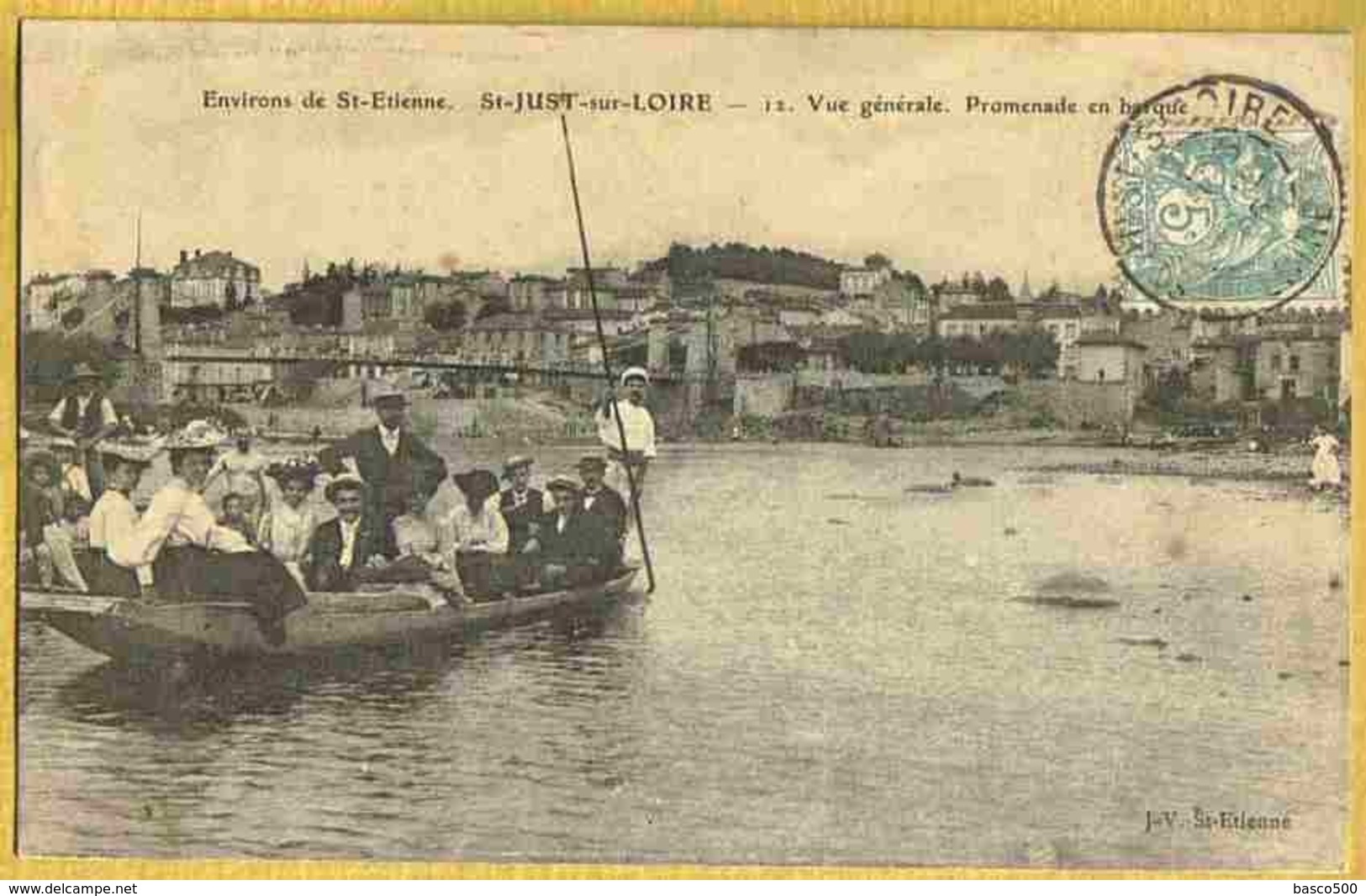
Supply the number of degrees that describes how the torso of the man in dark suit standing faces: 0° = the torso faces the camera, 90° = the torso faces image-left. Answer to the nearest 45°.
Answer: approximately 0°

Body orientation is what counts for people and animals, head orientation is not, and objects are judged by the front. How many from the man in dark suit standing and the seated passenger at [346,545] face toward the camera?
2

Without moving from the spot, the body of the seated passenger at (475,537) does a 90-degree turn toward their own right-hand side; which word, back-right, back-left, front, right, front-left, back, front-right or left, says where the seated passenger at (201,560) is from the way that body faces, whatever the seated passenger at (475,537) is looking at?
front
